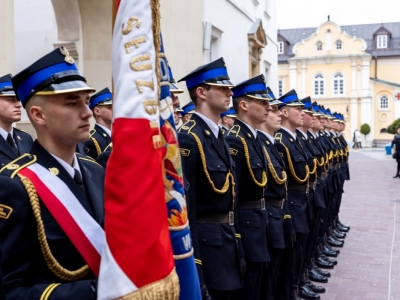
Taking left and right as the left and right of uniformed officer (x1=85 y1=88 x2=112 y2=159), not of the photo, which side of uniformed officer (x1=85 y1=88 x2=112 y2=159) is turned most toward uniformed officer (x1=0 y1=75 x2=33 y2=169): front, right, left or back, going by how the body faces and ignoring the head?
right

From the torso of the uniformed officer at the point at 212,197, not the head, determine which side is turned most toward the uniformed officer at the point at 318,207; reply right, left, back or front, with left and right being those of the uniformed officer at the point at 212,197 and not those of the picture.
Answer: left

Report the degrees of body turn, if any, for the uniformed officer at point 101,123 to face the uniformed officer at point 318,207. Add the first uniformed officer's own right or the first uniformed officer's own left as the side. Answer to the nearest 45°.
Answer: approximately 45° to the first uniformed officer's own left

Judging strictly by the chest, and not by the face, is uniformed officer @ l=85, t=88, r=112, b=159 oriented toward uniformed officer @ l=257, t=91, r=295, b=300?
yes

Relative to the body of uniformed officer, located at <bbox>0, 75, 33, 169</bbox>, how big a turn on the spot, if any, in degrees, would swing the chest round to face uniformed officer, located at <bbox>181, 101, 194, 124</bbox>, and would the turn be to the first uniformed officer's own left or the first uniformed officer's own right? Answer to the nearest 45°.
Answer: approximately 90° to the first uniformed officer's own left

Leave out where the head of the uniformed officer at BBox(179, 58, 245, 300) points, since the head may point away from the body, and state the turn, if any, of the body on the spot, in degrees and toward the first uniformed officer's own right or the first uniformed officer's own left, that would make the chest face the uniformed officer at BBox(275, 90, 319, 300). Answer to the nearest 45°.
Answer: approximately 90° to the first uniformed officer's own left

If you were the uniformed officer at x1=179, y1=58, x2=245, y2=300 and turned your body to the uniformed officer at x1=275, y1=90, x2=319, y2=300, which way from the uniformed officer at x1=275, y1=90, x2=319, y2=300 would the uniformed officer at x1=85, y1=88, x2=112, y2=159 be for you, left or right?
left
